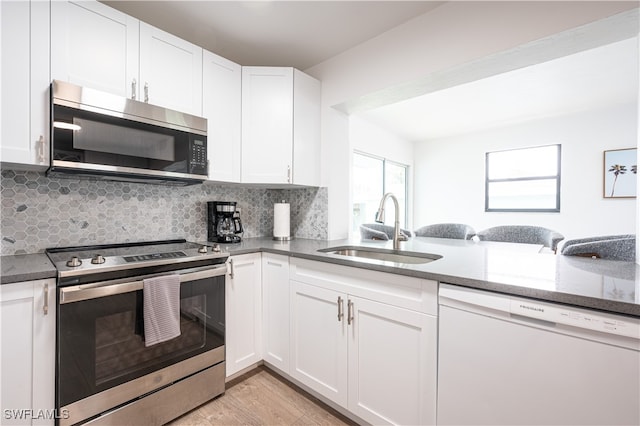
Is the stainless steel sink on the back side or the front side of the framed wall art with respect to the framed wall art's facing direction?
on the front side

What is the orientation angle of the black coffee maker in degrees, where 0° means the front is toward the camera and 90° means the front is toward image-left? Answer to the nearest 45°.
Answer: approximately 315°

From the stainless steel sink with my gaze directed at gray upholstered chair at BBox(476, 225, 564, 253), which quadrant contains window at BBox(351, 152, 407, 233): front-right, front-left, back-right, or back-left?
front-left

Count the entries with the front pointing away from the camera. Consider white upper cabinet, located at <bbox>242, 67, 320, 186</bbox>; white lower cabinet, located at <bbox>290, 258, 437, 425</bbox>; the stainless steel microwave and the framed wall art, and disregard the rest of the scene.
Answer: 0

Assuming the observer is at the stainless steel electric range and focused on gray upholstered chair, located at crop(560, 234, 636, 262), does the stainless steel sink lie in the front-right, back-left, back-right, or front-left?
front-left

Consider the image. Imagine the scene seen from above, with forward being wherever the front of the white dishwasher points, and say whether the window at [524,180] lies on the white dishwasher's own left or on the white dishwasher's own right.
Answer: on the white dishwasher's own right

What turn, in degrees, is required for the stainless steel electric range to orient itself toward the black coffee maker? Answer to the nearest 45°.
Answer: approximately 90° to its left

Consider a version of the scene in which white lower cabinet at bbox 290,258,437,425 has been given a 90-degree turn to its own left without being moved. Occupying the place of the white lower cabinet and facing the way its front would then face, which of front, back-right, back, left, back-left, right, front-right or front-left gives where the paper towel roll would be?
back

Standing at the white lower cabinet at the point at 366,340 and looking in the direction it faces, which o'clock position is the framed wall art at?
The framed wall art is roughly at 6 o'clock from the white lower cabinet.

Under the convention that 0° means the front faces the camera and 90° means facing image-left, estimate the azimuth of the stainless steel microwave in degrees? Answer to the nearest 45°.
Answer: approximately 315°

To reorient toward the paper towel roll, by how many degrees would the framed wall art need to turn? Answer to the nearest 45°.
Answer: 0° — it already faces it

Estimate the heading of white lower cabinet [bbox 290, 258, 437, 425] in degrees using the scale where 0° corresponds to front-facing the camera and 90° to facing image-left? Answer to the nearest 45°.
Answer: approximately 45°

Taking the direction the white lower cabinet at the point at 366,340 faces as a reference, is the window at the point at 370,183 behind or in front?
behind

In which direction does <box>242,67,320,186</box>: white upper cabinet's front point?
toward the camera

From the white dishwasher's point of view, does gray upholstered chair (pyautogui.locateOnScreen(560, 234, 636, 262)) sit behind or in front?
behind

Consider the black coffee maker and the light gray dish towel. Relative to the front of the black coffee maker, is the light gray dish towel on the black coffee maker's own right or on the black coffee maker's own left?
on the black coffee maker's own right
